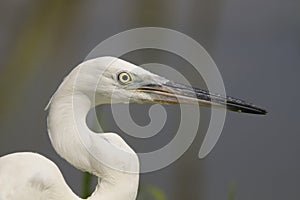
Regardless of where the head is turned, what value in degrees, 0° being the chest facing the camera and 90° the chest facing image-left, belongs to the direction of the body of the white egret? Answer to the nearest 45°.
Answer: approximately 270°
